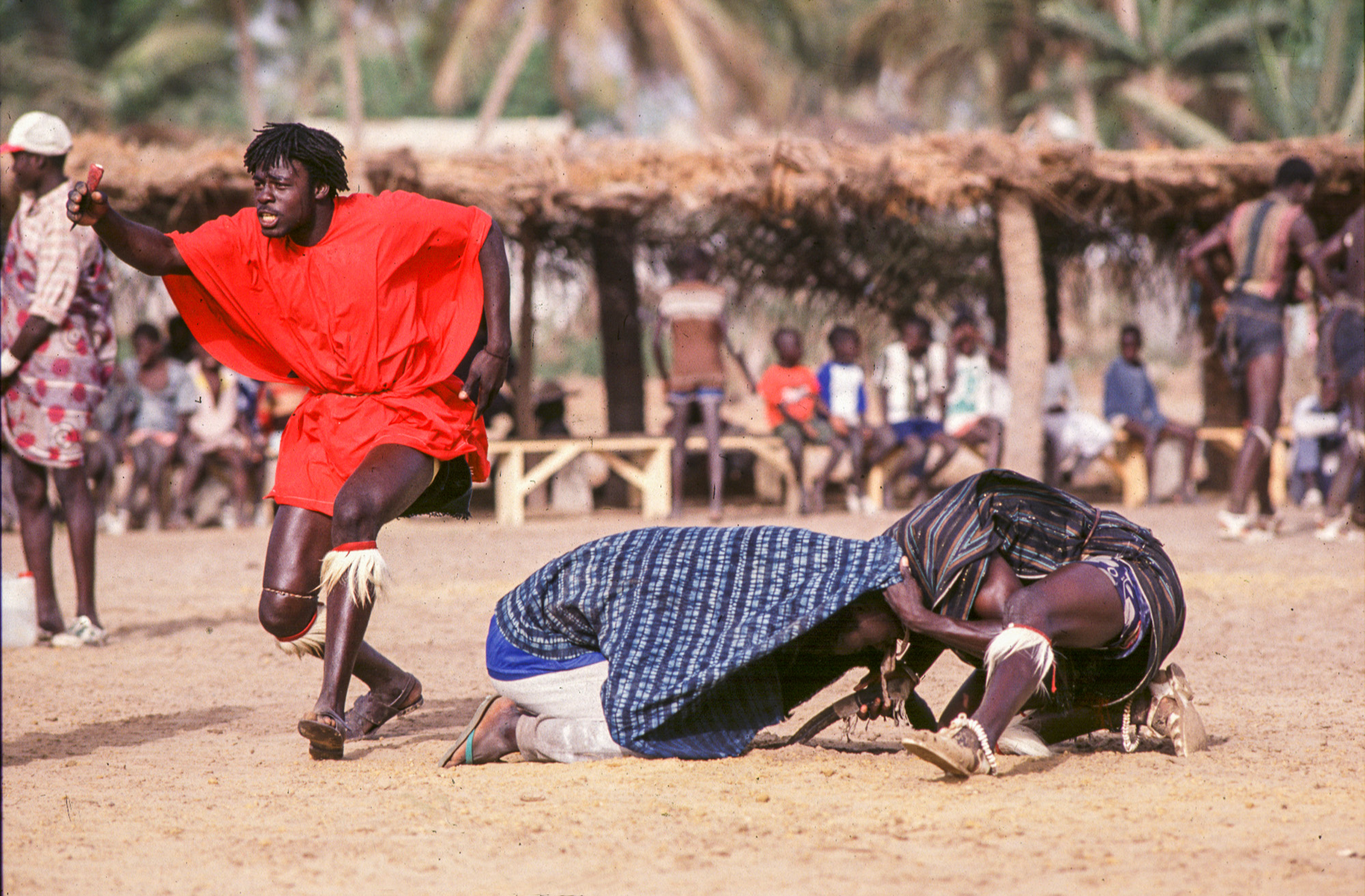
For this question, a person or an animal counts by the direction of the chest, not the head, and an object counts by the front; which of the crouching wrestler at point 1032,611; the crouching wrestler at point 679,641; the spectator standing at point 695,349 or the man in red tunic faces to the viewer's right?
the crouching wrestler at point 679,641

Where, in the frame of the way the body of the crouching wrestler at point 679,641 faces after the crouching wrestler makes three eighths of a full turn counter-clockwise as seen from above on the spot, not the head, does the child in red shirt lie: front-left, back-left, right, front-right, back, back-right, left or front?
front-right

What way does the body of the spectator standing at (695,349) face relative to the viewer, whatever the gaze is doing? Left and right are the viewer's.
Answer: facing away from the viewer

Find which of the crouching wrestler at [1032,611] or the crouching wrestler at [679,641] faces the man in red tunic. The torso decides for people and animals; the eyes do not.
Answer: the crouching wrestler at [1032,611]

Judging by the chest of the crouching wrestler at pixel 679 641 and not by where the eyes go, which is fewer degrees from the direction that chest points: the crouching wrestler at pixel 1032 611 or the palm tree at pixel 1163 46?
the crouching wrestler

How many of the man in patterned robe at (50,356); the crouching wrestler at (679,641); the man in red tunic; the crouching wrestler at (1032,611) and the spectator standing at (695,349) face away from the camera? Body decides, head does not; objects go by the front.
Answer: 1

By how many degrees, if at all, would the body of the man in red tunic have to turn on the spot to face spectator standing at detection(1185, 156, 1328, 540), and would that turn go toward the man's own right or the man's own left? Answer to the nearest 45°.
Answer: approximately 180°

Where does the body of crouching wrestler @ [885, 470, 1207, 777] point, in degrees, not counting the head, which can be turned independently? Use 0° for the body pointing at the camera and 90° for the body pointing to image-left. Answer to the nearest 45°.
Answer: approximately 90°

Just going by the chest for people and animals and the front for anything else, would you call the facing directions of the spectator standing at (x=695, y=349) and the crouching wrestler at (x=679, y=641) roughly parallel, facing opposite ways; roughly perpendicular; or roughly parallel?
roughly perpendicular

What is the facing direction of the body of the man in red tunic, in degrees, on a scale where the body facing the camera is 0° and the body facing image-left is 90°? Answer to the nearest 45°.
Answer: approximately 45°

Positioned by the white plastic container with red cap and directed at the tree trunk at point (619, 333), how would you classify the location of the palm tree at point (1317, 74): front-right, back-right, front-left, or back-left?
front-right

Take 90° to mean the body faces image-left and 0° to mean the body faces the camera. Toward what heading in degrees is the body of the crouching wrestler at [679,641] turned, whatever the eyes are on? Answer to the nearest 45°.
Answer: approximately 270°

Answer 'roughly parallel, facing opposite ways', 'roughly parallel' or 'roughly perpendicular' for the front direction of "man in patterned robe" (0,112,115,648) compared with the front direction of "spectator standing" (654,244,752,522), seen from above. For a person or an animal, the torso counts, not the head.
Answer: roughly perpendicular

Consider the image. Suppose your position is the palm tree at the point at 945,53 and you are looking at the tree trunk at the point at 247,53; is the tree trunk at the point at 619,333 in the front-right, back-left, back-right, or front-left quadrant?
front-left
